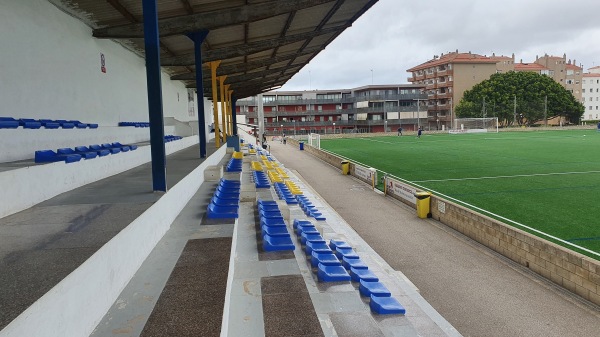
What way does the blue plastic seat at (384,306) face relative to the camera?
to the viewer's right

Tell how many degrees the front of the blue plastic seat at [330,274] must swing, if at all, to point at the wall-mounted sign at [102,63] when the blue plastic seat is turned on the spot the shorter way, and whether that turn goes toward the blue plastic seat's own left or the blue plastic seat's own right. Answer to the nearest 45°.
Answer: approximately 135° to the blue plastic seat's own left

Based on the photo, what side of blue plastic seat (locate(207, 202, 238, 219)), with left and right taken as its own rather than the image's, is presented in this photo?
right

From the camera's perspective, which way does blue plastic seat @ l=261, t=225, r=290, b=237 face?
to the viewer's right

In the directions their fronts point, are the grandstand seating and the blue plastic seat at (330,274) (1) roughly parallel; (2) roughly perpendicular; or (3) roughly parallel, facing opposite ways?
roughly parallel

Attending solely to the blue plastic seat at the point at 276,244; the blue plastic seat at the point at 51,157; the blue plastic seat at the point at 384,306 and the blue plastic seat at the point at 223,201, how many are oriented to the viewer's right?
4

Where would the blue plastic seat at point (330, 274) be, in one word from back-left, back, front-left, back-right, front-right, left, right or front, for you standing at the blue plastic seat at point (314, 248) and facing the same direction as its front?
right

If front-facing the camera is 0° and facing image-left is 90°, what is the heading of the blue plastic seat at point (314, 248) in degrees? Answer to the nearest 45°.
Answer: approximately 270°

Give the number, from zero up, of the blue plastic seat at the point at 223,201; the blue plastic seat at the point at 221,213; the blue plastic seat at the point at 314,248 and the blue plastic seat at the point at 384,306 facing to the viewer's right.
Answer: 4

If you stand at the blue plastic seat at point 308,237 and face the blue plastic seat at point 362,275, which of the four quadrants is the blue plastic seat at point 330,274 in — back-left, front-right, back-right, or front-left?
front-right

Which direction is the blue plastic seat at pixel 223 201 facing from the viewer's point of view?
to the viewer's right

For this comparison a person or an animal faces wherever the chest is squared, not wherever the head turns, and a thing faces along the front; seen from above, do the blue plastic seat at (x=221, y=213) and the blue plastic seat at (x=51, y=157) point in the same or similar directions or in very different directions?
same or similar directions

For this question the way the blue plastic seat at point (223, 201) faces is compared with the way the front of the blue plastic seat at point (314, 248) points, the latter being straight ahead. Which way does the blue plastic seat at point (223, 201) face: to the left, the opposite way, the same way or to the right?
the same way

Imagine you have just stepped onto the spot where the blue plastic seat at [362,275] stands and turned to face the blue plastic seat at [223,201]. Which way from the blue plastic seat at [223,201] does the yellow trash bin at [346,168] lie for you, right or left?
right

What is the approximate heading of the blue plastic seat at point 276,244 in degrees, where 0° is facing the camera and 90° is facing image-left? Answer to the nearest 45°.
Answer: approximately 270°

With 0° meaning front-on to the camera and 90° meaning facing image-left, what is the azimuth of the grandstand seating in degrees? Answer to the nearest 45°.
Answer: approximately 270°

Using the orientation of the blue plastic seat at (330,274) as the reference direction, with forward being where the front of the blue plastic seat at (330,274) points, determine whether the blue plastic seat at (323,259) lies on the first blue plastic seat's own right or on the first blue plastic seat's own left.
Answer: on the first blue plastic seat's own left

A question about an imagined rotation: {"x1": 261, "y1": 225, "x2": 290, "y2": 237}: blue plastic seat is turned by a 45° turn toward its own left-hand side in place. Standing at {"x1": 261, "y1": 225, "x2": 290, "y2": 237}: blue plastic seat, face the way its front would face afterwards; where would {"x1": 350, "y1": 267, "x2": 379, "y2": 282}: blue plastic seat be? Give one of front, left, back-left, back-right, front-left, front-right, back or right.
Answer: right

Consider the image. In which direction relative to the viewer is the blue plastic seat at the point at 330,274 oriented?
to the viewer's right

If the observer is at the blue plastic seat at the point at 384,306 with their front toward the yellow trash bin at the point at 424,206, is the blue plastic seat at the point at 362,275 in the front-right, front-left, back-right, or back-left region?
front-left
